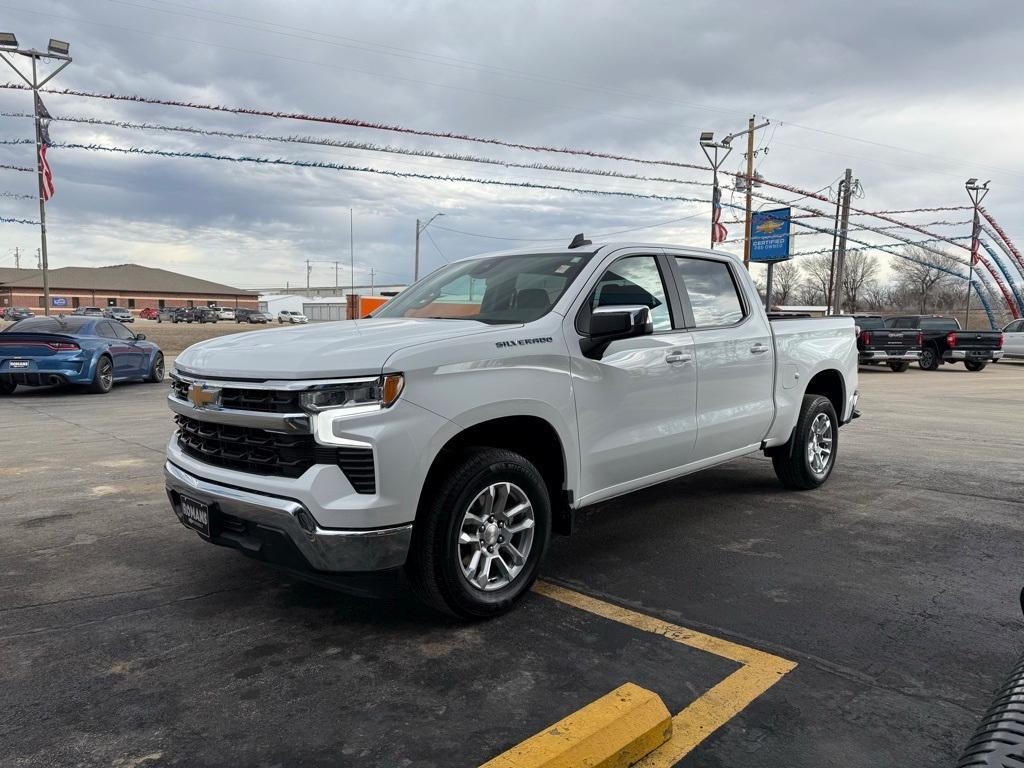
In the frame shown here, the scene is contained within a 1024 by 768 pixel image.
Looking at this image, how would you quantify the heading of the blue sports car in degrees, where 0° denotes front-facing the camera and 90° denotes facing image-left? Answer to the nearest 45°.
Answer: approximately 225°

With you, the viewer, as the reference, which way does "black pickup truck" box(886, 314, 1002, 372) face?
facing away from the viewer and to the left of the viewer

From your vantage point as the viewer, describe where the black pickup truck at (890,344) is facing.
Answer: facing away from the viewer and to the left of the viewer

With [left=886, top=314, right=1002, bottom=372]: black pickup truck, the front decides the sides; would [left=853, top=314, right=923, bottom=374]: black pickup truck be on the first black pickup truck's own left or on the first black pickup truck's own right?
on the first black pickup truck's own left

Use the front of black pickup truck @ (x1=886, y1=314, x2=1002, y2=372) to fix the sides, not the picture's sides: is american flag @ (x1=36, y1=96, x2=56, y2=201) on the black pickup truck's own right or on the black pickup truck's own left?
on the black pickup truck's own left

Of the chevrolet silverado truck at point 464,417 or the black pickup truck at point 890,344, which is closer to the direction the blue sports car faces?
the black pickup truck

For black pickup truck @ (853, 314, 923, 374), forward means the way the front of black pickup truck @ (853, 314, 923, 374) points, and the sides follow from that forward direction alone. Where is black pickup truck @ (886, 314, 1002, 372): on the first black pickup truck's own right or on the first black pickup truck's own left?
on the first black pickup truck's own right

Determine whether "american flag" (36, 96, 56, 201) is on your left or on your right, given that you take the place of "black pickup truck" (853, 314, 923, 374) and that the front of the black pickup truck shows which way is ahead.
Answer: on your left

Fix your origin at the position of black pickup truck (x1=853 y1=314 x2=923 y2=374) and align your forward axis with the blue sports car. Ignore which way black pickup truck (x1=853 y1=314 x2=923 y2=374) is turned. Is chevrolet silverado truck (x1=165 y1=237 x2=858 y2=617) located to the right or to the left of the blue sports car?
left
